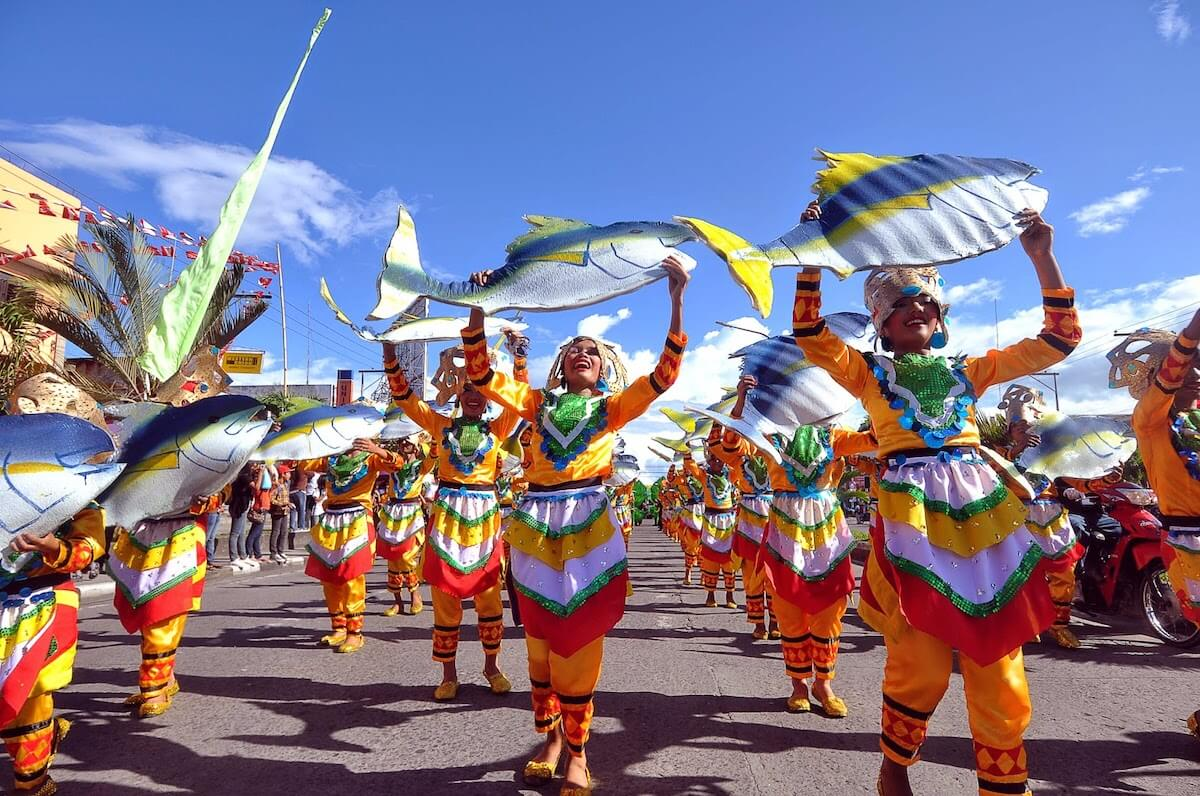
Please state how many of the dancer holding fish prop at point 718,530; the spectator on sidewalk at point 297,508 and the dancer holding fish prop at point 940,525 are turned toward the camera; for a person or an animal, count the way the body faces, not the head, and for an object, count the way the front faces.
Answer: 2

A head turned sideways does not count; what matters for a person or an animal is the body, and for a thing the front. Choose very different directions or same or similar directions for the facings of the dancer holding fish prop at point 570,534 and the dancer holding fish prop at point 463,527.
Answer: same or similar directions

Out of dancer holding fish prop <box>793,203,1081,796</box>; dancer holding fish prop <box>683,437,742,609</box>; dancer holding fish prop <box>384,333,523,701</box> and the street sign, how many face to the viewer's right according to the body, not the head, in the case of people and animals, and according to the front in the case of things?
0

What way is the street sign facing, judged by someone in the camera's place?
facing the viewer

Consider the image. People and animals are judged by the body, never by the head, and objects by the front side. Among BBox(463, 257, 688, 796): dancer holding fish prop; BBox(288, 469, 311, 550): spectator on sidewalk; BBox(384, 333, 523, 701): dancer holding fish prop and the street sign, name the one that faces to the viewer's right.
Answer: the spectator on sidewalk

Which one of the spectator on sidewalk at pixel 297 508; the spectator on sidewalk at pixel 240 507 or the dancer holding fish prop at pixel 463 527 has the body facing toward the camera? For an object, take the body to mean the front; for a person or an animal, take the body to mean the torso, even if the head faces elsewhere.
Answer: the dancer holding fish prop

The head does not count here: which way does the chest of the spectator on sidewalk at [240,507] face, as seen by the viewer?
to the viewer's right

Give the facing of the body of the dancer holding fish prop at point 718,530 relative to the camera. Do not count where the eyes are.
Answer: toward the camera

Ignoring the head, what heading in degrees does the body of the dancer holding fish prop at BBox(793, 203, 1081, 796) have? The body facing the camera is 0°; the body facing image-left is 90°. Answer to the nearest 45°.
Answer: approximately 0°

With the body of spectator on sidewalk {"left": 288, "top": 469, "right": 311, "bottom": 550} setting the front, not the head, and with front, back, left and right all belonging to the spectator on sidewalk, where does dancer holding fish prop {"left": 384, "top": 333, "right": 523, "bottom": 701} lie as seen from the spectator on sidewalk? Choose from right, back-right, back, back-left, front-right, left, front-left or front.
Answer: right

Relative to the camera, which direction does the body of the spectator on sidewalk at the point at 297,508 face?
to the viewer's right

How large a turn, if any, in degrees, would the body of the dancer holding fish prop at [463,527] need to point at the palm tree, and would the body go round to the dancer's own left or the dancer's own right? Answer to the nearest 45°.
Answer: approximately 135° to the dancer's own right

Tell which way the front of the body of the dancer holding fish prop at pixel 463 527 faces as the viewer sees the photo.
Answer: toward the camera

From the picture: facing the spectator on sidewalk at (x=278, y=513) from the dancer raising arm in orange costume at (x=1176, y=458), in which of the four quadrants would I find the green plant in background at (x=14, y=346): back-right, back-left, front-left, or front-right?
front-left

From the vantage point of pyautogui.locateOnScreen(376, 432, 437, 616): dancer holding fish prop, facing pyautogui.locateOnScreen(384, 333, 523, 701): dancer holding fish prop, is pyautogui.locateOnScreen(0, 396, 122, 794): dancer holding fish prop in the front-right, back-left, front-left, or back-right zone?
front-right

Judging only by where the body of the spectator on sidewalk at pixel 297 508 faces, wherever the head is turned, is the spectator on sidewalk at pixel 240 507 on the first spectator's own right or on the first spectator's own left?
on the first spectator's own right
